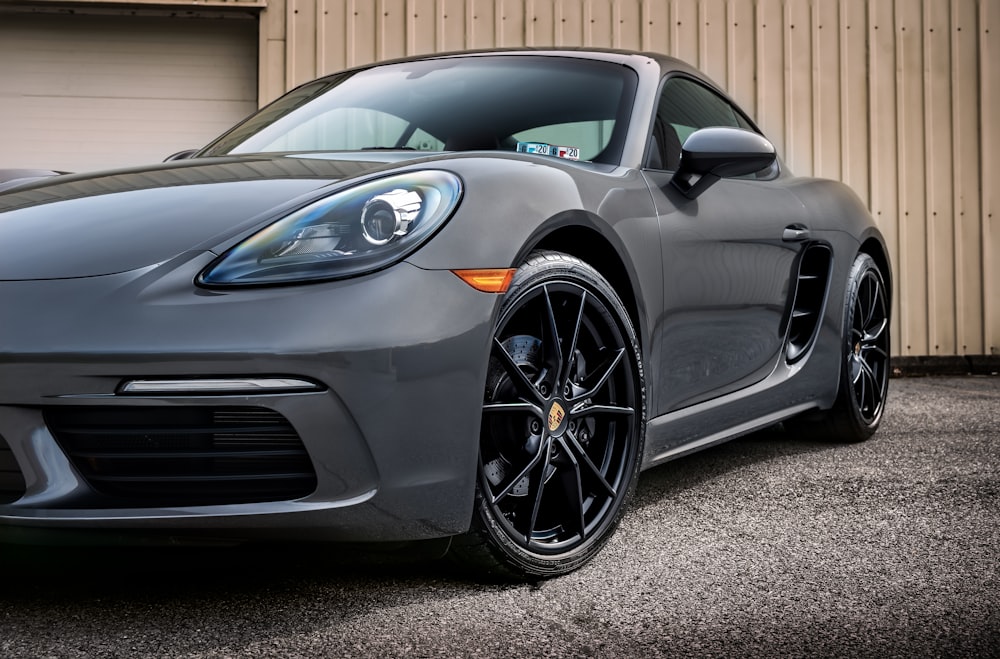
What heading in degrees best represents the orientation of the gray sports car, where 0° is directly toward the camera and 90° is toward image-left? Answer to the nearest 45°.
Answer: approximately 45°
